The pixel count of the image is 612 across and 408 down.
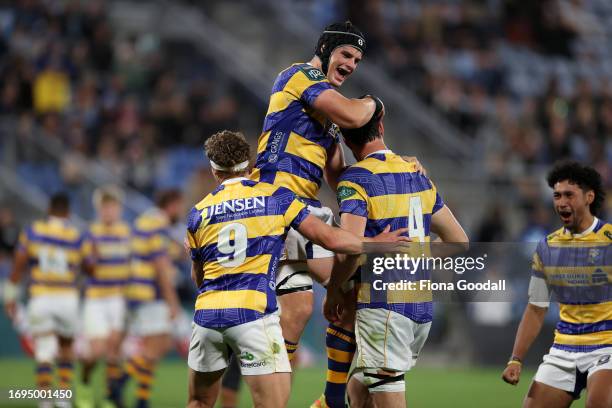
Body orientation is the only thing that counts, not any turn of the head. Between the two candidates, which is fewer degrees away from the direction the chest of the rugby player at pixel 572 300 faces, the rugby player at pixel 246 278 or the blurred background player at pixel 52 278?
the rugby player

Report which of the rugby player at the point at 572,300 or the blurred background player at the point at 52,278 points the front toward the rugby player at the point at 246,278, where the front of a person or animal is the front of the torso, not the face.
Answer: the rugby player at the point at 572,300

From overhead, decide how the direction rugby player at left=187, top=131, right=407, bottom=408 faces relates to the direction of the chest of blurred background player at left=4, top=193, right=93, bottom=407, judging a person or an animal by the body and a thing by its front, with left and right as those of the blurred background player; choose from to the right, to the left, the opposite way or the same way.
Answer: the same way

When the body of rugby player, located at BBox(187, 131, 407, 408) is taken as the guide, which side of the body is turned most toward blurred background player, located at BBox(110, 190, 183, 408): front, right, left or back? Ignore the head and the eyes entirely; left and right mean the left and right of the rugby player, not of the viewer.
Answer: front

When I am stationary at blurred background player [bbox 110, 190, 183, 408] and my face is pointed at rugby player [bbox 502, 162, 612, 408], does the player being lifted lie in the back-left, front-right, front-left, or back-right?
front-right

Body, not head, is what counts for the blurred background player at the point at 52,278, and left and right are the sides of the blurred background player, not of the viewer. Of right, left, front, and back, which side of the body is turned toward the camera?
back

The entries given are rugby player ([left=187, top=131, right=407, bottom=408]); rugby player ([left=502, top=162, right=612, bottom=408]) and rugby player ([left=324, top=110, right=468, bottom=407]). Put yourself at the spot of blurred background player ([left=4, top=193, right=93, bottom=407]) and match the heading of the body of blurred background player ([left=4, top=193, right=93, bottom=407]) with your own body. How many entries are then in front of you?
0

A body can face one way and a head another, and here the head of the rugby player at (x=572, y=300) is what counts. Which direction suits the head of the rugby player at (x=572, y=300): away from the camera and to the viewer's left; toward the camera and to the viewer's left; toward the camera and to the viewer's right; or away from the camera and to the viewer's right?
toward the camera and to the viewer's left

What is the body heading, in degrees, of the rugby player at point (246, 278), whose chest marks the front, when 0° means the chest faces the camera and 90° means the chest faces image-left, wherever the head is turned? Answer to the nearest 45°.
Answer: approximately 180°
